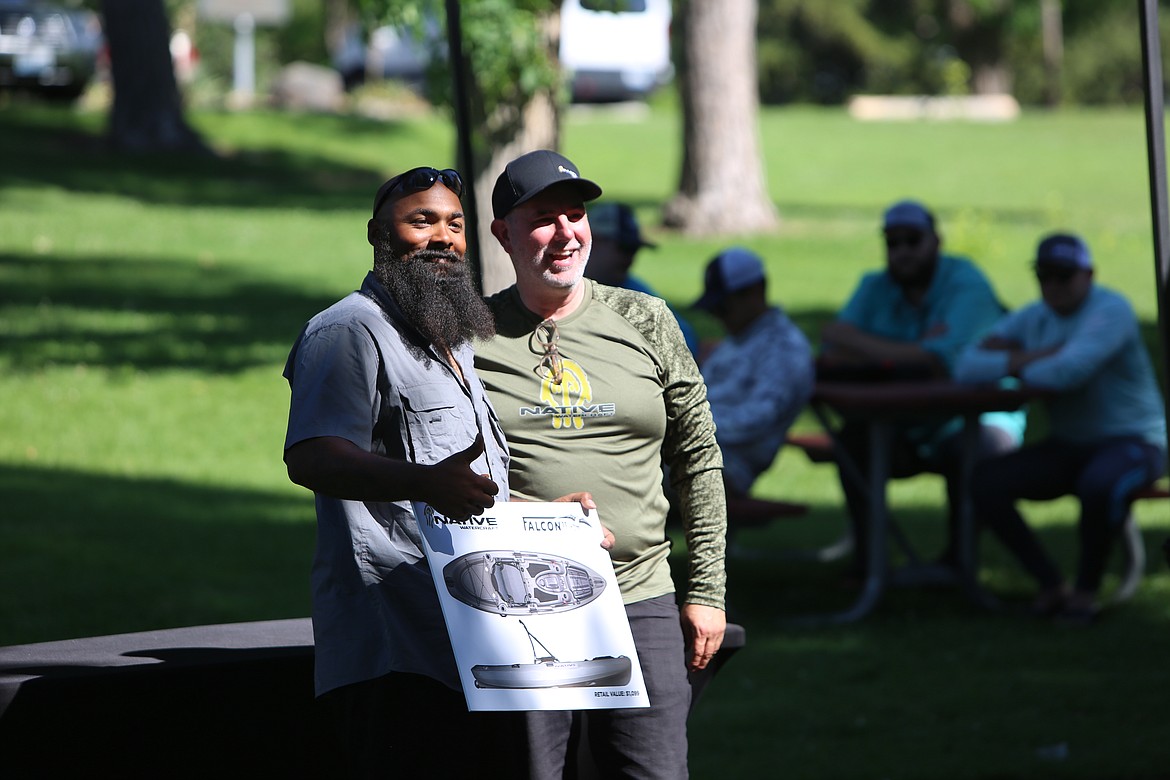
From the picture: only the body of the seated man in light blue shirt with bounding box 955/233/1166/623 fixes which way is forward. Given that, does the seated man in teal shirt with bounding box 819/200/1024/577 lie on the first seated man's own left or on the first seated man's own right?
on the first seated man's own right

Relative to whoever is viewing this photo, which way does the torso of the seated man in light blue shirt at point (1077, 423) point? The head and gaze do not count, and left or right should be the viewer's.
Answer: facing the viewer and to the left of the viewer

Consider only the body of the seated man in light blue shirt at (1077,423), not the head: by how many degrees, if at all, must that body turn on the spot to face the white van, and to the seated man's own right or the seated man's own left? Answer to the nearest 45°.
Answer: approximately 135° to the seated man's own right

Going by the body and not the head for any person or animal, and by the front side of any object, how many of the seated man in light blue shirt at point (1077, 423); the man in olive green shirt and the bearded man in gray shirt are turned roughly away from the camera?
0

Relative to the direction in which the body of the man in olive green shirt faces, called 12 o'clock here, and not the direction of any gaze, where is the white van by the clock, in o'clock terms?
The white van is roughly at 6 o'clock from the man in olive green shirt.

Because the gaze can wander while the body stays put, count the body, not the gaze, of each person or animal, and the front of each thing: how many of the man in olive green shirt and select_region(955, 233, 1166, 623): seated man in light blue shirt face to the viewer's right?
0

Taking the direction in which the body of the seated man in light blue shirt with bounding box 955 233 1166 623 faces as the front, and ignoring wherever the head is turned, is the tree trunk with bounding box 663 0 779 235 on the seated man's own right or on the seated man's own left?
on the seated man's own right

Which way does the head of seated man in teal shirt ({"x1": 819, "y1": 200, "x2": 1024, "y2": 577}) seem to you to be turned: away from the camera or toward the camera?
toward the camera

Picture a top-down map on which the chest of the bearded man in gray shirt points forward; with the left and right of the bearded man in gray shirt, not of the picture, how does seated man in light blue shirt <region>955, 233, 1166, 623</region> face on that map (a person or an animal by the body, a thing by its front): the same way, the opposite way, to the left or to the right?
to the right

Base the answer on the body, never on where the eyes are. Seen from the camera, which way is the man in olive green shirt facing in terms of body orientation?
toward the camera

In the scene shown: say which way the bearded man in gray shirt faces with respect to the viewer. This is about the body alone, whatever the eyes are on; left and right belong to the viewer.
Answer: facing the viewer and to the right of the viewer
